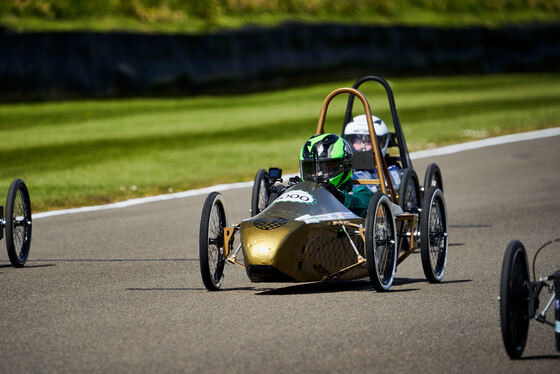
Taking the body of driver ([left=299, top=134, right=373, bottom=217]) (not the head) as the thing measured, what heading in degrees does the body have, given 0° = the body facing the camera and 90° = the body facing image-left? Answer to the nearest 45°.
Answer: approximately 45°
